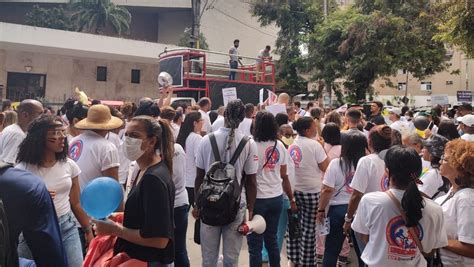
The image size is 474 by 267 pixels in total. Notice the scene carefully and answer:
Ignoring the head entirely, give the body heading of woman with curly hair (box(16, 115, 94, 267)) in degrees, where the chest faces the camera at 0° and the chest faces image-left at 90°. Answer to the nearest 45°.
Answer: approximately 315°

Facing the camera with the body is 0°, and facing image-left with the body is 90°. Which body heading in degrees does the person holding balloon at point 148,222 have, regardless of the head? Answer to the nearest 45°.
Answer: approximately 90°

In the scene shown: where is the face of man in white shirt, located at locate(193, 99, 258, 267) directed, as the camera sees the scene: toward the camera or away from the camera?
away from the camera

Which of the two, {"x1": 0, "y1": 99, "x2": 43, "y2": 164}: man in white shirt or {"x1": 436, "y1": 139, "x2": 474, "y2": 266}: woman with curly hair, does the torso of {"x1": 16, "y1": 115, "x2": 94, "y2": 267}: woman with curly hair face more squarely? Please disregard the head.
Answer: the woman with curly hair

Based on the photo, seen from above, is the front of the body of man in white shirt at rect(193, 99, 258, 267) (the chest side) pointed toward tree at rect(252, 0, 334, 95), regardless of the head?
yes

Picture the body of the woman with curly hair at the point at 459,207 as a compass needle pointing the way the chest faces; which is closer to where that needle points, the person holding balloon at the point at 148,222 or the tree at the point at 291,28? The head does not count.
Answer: the person holding balloon

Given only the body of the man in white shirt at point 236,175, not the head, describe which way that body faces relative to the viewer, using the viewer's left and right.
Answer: facing away from the viewer

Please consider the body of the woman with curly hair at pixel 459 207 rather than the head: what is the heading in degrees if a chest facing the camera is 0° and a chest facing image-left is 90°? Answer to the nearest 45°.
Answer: approximately 90°

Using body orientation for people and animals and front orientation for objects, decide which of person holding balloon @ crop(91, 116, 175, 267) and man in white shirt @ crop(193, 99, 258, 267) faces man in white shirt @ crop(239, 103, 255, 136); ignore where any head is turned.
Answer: man in white shirt @ crop(193, 99, 258, 267)

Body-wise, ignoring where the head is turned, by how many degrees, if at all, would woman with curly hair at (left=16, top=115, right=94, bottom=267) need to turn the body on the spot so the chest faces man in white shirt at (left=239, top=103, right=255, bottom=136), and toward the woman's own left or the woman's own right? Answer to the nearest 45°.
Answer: approximately 90° to the woman's own left
